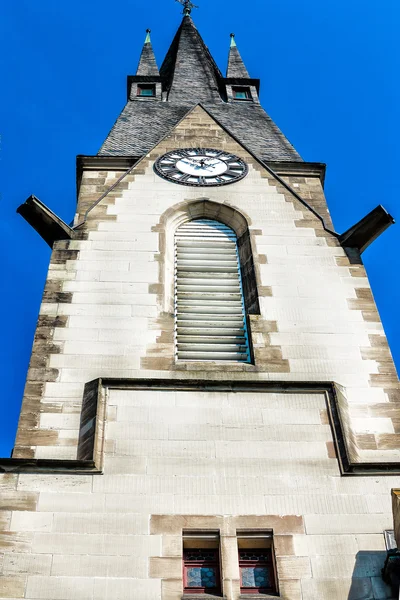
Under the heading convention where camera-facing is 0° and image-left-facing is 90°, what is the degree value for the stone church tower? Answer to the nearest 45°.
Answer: approximately 0°
